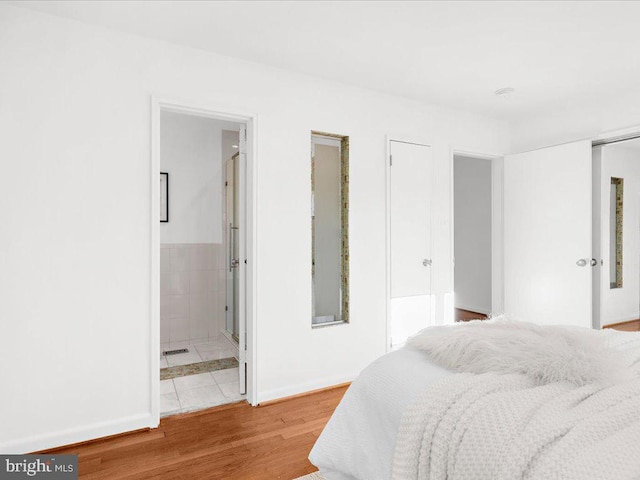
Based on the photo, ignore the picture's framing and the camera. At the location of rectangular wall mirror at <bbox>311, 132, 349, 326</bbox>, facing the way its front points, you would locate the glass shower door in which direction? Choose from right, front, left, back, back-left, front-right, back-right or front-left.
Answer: back

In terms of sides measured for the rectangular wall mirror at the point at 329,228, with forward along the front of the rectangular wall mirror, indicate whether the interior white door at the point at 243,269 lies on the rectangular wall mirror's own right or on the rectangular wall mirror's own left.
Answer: on the rectangular wall mirror's own right

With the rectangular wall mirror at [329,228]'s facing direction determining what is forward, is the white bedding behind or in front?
in front

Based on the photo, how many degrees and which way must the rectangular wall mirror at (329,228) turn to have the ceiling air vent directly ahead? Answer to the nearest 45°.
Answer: approximately 45° to its left

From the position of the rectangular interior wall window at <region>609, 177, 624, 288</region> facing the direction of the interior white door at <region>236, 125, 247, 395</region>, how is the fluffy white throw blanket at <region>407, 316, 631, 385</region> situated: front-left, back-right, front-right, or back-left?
front-left

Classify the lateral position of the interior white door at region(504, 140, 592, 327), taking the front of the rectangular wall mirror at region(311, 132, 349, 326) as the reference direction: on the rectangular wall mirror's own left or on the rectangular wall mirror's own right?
on the rectangular wall mirror's own left

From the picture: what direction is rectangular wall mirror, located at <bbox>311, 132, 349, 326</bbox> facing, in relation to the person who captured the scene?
facing the viewer and to the right of the viewer

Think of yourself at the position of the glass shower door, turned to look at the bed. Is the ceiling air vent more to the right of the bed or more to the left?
left

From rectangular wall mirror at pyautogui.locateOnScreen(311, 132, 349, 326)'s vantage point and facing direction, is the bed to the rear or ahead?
ahead

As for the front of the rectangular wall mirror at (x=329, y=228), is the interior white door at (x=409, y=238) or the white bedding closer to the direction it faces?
the white bedding
